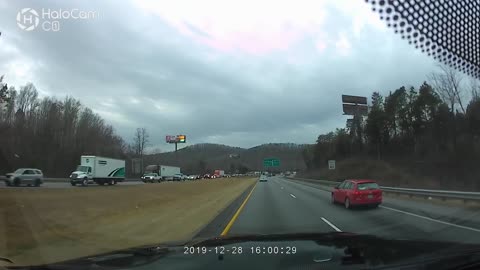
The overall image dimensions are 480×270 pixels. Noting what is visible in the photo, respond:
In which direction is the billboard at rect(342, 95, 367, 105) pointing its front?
toward the camera

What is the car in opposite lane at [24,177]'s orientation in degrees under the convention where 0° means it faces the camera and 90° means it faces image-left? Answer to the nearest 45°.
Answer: approximately 45°

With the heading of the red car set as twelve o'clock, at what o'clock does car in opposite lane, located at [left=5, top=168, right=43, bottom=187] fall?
The car in opposite lane is roughly at 11 o'clock from the red car.

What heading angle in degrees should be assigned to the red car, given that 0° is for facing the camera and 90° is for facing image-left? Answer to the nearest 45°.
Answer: approximately 135°

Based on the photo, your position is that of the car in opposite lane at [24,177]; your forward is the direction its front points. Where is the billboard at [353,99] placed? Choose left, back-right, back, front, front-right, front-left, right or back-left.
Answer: left

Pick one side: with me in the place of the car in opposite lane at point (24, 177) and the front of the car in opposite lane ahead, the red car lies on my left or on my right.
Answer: on my left

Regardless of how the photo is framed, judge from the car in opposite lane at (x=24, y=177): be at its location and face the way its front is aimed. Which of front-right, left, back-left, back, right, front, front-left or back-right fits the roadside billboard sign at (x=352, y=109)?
left
